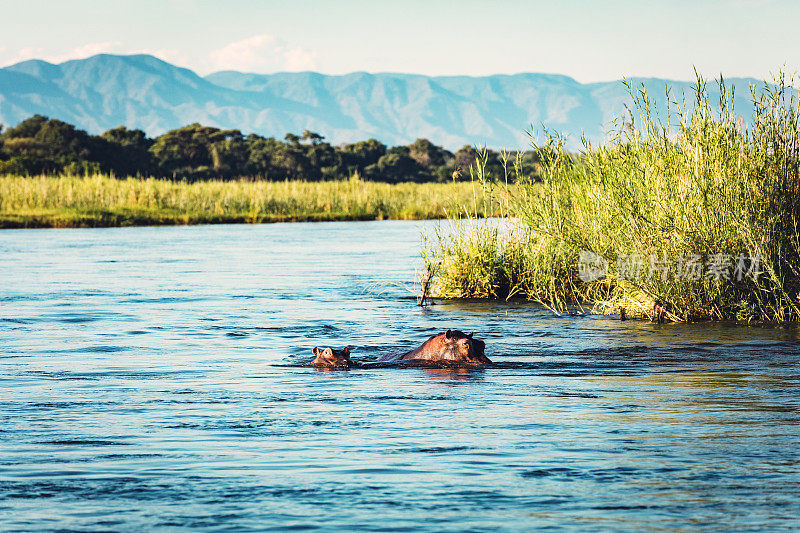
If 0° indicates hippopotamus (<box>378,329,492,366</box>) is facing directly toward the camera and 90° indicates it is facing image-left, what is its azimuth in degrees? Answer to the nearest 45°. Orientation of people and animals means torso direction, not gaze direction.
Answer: approximately 315°
